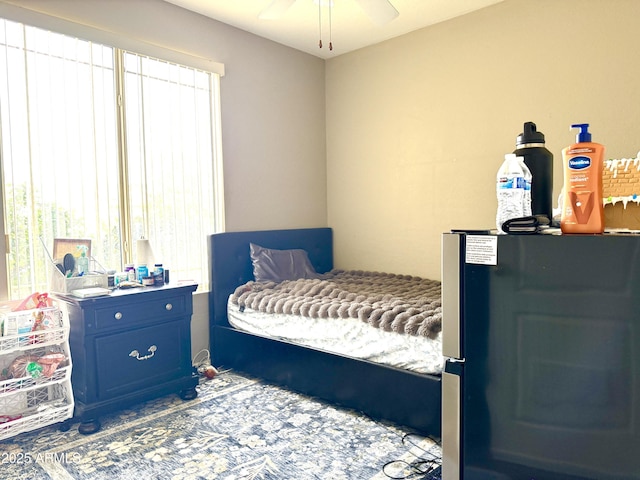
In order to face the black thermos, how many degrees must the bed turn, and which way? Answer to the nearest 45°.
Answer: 0° — it already faces it

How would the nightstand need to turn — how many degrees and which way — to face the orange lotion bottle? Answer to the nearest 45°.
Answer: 0° — it already faces it

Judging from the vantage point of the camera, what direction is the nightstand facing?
facing the viewer and to the right of the viewer
